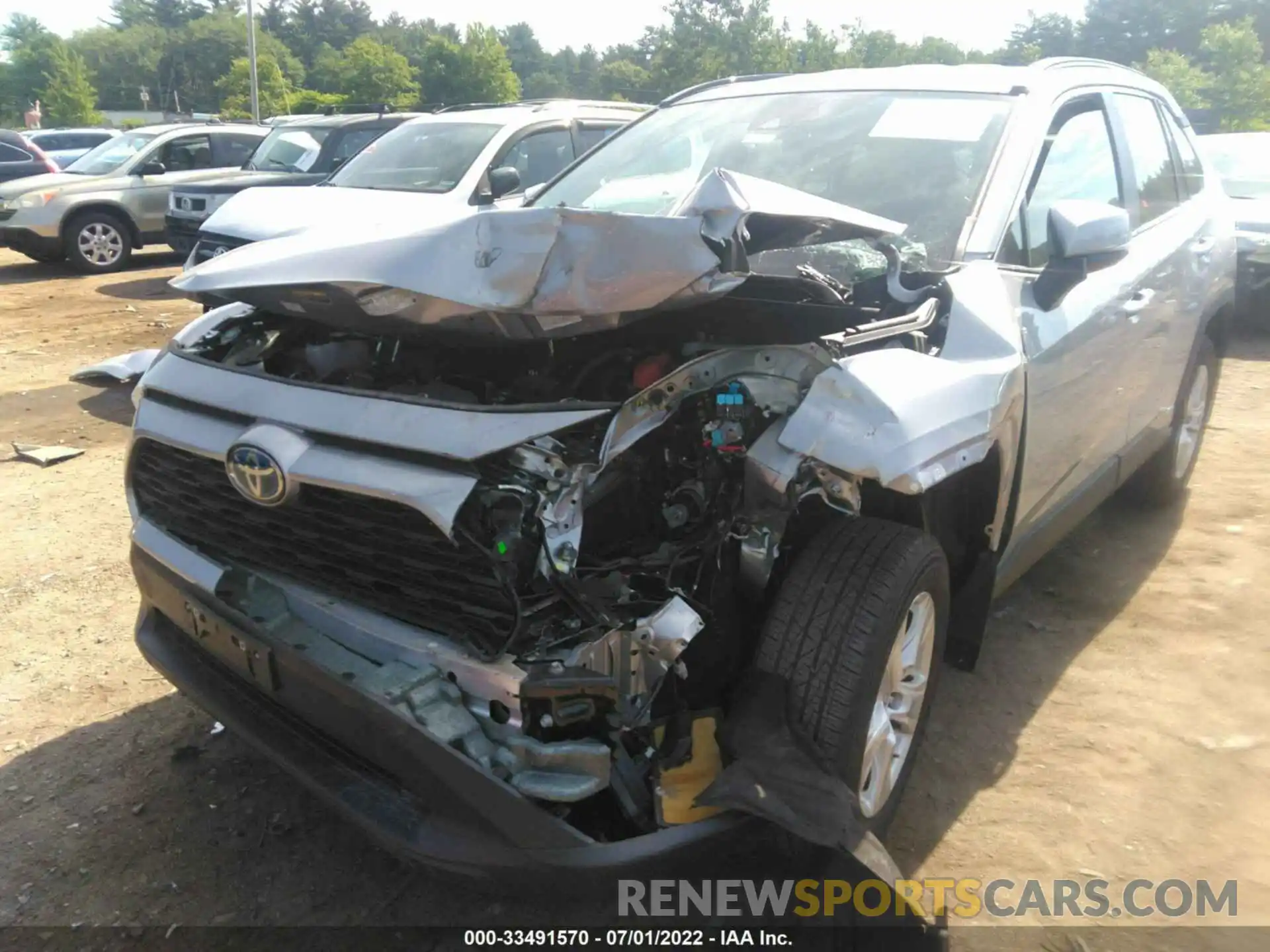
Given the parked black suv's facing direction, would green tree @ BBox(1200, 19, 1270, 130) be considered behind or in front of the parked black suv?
behind

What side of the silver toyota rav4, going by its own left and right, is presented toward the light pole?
right

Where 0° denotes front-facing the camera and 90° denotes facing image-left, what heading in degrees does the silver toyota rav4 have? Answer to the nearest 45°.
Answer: approximately 45°

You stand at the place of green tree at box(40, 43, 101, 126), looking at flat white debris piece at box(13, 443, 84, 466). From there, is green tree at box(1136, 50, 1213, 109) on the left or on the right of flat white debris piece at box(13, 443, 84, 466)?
left

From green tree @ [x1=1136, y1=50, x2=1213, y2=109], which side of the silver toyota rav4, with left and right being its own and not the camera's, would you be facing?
back

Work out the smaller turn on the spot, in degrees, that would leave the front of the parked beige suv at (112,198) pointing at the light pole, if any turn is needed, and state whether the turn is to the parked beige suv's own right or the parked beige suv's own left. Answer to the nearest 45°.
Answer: approximately 135° to the parked beige suv's own right

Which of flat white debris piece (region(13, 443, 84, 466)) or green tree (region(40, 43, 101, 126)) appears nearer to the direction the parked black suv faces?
the flat white debris piece

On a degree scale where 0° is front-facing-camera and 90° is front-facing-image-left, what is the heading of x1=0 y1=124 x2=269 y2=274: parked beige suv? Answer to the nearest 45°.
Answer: approximately 45°

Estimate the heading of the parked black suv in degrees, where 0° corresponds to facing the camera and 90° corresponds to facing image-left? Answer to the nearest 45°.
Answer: approximately 45°

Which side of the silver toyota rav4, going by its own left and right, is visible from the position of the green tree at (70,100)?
right

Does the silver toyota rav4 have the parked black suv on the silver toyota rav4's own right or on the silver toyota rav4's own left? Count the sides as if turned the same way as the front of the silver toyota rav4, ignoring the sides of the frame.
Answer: on the silver toyota rav4's own right

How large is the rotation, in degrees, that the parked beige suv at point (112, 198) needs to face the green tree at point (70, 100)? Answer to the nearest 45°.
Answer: approximately 135° to its right

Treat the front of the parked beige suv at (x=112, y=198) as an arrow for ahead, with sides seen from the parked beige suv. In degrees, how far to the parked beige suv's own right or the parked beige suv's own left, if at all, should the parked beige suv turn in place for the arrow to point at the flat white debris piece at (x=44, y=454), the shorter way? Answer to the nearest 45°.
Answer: approximately 45° to the parked beige suv's own left
